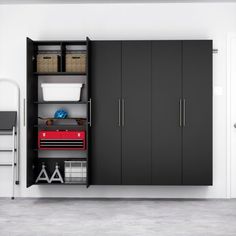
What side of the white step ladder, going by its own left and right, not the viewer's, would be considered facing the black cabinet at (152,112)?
left

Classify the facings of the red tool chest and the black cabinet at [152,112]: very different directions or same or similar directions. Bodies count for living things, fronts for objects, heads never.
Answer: same or similar directions

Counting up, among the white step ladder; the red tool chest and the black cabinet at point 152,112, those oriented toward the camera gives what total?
3

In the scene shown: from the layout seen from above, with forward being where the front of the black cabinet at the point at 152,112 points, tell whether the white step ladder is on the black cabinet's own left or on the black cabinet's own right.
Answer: on the black cabinet's own right

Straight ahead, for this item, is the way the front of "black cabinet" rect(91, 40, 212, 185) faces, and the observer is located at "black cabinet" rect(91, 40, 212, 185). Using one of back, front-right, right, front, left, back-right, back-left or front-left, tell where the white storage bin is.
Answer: right

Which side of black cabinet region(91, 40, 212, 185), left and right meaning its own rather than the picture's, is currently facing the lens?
front

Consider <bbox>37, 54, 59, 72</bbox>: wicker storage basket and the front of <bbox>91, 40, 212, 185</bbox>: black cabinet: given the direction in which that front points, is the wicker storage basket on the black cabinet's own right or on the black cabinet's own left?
on the black cabinet's own right

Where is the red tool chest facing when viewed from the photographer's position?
facing the viewer

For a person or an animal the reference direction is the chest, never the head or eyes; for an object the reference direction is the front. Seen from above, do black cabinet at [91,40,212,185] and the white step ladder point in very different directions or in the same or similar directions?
same or similar directions
